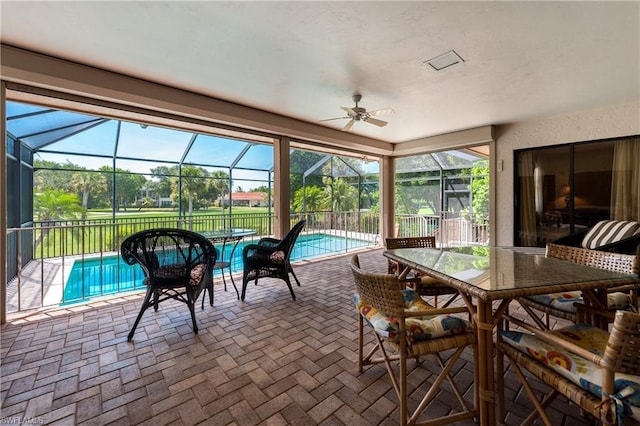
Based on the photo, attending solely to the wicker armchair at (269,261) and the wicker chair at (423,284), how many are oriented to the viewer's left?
1

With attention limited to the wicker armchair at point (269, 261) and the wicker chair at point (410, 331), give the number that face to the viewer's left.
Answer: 1

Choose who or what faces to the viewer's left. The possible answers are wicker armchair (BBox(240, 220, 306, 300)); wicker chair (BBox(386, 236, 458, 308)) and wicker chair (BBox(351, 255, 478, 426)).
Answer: the wicker armchair

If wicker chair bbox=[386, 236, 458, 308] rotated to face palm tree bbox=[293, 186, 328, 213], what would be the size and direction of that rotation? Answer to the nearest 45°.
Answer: approximately 180°

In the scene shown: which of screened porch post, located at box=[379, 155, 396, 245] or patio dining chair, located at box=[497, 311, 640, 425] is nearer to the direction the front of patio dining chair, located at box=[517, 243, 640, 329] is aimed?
the patio dining chair

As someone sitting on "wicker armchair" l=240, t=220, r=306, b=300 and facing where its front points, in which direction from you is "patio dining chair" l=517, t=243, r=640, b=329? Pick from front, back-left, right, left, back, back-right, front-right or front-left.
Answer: back-left

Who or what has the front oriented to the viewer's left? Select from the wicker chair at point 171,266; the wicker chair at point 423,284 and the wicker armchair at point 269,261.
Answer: the wicker armchair

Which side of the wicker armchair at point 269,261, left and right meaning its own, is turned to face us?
left

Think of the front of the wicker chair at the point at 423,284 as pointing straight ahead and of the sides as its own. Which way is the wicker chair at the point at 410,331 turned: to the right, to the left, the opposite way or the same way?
to the left

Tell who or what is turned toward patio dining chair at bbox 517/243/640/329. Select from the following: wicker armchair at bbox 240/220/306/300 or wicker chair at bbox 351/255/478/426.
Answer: the wicker chair

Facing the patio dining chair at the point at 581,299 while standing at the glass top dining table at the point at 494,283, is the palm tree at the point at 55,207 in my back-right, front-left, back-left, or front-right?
back-left

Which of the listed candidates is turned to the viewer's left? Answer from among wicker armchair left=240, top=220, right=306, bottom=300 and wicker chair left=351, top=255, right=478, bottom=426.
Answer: the wicker armchair

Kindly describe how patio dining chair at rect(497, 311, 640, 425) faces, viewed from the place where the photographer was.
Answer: facing away from the viewer and to the left of the viewer

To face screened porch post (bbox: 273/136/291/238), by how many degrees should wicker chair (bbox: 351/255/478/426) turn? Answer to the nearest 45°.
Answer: approximately 90° to its left
